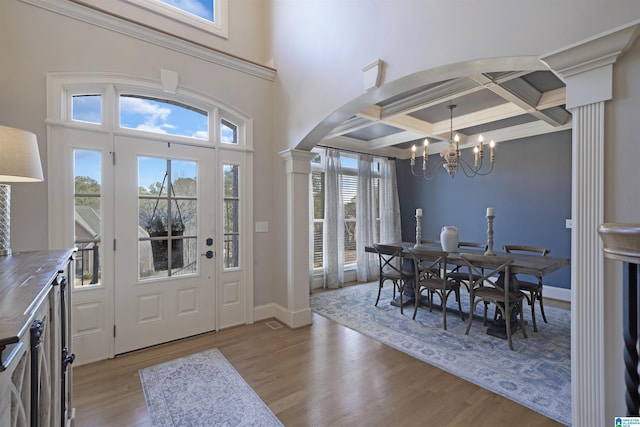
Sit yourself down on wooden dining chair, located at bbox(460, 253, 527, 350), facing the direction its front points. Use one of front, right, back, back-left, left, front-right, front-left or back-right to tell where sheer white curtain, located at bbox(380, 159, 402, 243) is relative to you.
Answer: left

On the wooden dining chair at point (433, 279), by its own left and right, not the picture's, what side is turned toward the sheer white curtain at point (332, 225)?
left

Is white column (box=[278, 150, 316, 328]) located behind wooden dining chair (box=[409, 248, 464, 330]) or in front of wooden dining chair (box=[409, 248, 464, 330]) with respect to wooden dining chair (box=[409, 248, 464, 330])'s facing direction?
behind

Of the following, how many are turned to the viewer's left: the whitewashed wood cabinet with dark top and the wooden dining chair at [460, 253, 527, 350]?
0

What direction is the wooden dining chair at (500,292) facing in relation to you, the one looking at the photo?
facing away from the viewer and to the right of the viewer

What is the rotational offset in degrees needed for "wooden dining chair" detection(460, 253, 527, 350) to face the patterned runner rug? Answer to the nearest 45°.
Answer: approximately 180°

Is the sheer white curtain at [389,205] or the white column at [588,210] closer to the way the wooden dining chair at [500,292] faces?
the sheer white curtain

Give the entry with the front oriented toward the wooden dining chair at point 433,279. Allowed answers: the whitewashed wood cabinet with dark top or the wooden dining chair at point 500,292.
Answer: the whitewashed wood cabinet with dark top

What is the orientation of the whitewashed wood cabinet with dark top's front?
to the viewer's right

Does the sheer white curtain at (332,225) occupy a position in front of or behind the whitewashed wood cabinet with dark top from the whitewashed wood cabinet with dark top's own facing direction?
in front
